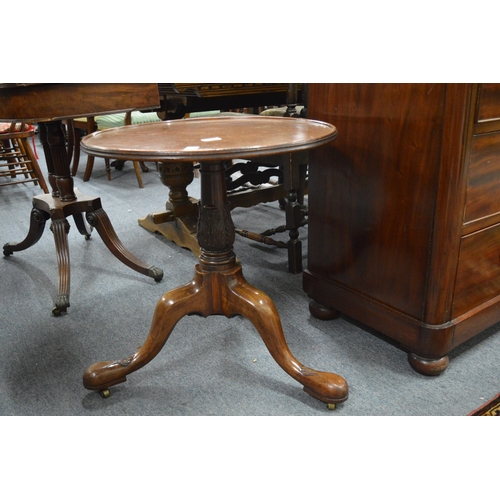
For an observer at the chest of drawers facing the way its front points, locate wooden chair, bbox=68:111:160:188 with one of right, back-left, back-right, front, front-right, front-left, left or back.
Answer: back

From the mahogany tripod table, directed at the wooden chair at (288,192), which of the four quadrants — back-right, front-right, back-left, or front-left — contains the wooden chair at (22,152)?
front-left

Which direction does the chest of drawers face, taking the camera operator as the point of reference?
facing the viewer and to the right of the viewer

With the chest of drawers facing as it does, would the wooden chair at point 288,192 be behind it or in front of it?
behind

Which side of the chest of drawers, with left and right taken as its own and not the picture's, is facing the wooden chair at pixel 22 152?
back
